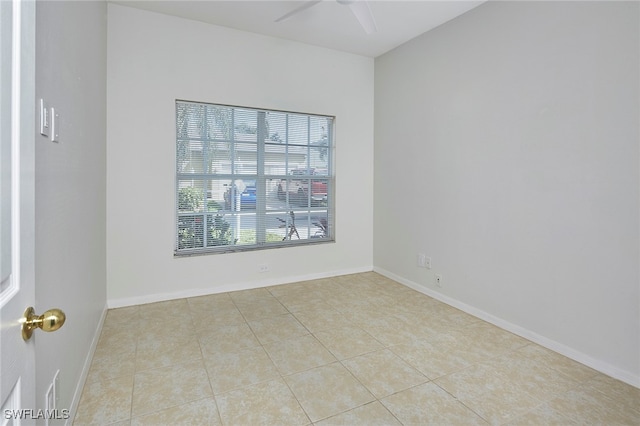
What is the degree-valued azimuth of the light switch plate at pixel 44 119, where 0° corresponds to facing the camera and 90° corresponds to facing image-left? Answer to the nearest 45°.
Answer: approximately 270°

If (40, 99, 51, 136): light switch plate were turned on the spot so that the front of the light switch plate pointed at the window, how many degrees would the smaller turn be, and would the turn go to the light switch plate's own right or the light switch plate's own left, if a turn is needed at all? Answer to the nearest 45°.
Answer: approximately 45° to the light switch plate's own left

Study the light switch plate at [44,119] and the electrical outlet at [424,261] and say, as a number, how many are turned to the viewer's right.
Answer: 1

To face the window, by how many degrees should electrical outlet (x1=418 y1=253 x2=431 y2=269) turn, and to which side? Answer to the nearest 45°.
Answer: approximately 45° to its right

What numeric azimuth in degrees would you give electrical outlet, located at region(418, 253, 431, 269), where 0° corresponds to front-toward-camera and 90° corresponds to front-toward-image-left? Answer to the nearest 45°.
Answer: approximately 45°

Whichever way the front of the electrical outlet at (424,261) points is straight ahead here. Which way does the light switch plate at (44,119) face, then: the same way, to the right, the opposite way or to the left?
the opposite way

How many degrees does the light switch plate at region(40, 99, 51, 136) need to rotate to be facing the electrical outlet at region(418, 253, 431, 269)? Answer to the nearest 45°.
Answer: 0° — it already faces it
